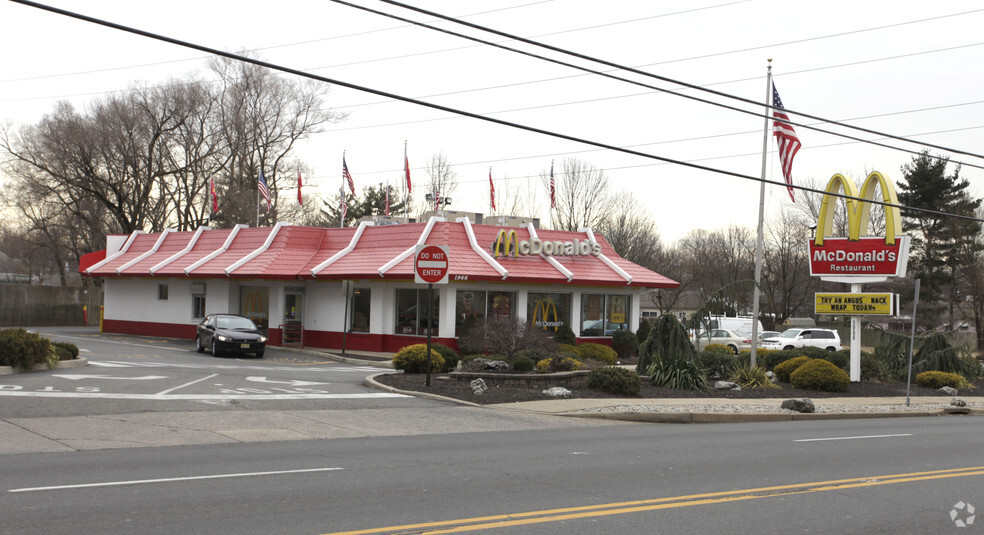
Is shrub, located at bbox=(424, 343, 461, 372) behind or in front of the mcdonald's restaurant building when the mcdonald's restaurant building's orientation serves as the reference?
in front

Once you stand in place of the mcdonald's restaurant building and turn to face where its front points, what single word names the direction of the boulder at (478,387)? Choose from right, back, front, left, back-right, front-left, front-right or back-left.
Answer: front-right

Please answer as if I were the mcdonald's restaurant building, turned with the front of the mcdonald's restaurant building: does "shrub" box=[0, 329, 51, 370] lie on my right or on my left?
on my right

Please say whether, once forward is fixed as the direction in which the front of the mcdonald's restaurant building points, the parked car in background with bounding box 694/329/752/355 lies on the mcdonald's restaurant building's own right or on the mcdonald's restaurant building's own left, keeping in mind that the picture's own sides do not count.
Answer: on the mcdonald's restaurant building's own left

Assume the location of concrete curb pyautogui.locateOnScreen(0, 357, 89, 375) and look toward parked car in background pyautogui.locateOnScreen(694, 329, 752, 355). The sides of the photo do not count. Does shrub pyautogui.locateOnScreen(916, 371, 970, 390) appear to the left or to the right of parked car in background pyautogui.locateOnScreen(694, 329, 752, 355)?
right

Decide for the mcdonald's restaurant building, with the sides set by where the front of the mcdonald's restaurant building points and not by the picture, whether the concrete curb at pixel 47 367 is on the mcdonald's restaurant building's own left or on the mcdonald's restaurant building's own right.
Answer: on the mcdonald's restaurant building's own right

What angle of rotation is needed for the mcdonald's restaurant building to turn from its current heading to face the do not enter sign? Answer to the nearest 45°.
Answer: approximately 45° to its right

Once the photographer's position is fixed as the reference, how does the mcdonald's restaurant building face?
facing the viewer and to the right of the viewer
